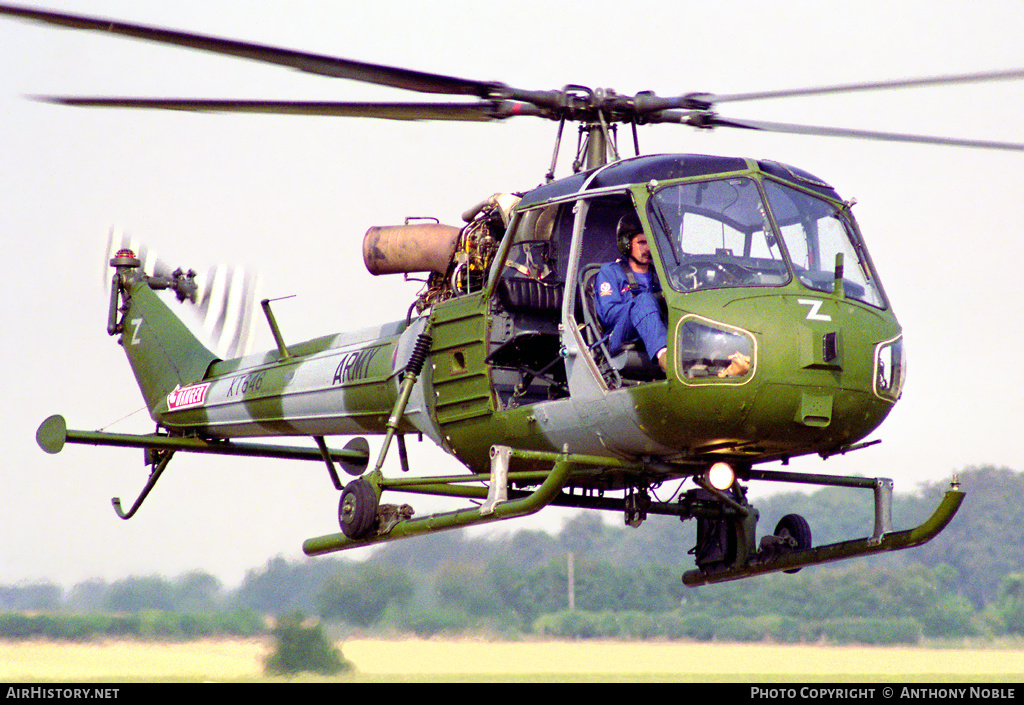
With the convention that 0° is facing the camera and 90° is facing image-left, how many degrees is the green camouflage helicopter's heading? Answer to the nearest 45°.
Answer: approximately 315°

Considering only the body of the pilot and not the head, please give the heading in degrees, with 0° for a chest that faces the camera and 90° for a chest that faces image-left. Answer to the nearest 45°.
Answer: approximately 315°
